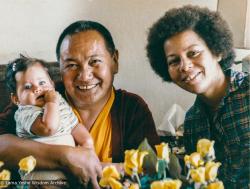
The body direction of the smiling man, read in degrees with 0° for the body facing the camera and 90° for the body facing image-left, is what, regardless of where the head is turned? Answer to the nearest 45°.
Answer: approximately 0°

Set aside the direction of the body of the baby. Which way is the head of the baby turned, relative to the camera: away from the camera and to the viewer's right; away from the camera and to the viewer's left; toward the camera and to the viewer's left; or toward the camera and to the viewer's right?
toward the camera and to the viewer's right
